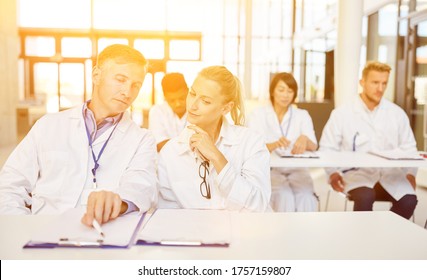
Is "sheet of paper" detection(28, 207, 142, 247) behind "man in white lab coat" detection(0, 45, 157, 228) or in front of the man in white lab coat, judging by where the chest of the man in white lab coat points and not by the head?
in front

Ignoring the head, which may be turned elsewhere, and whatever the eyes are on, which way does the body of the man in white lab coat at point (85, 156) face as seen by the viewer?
toward the camera

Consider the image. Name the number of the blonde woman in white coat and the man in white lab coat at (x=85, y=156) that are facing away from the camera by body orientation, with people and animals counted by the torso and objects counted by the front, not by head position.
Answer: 0

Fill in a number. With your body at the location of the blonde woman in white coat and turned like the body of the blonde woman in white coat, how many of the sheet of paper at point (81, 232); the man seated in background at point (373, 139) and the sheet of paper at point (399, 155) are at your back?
2

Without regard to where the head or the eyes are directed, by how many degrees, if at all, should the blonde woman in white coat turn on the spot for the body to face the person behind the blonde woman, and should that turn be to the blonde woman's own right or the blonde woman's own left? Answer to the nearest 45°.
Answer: approximately 135° to the blonde woman's own right

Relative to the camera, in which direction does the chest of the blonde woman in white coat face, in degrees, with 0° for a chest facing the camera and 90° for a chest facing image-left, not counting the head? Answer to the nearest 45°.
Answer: approximately 45°

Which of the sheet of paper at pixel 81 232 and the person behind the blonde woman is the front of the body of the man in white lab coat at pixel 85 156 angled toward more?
the sheet of paper

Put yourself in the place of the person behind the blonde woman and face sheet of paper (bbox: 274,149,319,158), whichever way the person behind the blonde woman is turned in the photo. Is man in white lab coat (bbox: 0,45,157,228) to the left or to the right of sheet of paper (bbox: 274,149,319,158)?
right

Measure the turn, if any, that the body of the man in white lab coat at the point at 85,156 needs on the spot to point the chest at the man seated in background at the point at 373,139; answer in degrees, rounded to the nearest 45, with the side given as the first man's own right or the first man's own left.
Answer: approximately 135° to the first man's own left

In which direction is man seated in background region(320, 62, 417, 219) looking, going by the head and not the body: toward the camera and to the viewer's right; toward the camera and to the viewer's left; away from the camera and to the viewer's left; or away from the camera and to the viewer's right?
toward the camera and to the viewer's right
